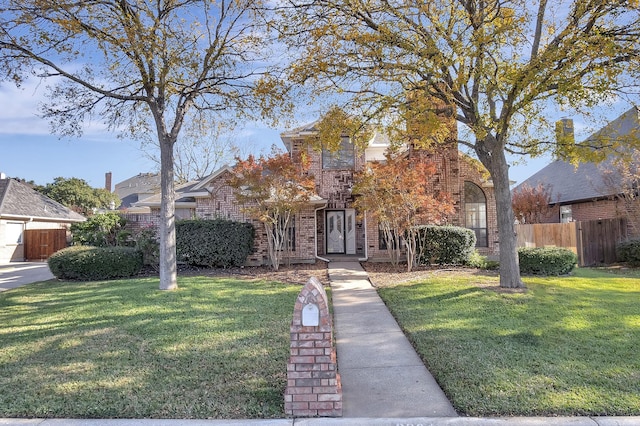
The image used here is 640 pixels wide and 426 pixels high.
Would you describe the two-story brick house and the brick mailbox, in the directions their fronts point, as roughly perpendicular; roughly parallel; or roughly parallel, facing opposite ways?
roughly parallel

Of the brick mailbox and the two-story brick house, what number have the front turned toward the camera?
2

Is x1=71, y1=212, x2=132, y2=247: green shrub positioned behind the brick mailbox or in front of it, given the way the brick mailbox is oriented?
behind

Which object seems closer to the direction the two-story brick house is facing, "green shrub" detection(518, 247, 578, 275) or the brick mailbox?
the brick mailbox

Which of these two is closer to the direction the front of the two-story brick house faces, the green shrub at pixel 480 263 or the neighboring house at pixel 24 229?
the green shrub

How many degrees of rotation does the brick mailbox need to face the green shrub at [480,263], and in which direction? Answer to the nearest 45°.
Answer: approximately 135° to its left

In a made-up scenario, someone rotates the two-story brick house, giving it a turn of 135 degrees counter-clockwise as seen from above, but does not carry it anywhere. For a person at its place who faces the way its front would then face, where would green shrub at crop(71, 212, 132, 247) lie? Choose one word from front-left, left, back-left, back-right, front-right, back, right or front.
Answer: back-left

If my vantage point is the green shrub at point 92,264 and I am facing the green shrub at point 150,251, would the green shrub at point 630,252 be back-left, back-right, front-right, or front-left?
front-right

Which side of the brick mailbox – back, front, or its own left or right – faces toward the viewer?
front

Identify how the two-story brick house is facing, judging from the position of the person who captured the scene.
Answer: facing the viewer

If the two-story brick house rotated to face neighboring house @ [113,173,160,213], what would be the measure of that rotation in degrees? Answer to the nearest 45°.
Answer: approximately 135° to its right

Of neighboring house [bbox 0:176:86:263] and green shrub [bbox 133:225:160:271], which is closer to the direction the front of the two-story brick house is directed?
the green shrub

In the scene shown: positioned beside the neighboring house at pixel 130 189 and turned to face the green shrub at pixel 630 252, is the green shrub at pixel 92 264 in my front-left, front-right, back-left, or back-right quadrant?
front-right

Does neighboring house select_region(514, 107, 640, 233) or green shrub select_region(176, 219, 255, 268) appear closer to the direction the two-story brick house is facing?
the green shrub

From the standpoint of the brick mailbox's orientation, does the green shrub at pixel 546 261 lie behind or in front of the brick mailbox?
behind
